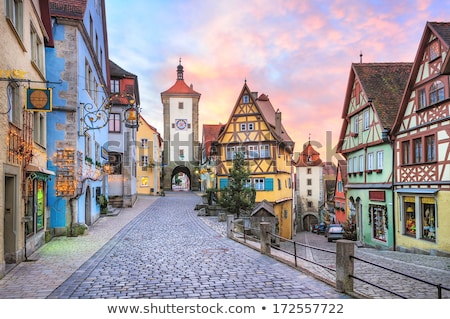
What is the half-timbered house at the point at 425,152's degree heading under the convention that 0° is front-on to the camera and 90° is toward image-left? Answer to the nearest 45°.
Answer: approximately 45°

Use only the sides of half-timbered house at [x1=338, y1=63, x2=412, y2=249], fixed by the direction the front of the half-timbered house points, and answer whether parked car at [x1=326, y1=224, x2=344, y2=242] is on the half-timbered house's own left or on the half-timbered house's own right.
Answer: on the half-timbered house's own right

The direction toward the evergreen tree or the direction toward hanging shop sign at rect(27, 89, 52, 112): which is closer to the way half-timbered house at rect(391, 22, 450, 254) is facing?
the hanging shop sign

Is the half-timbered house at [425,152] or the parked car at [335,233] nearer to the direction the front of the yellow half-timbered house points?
the half-timbered house

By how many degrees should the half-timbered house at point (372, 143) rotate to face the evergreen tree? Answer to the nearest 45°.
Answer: approximately 45° to its right

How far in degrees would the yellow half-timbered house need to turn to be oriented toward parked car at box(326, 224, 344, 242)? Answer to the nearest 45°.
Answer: approximately 45° to its left
